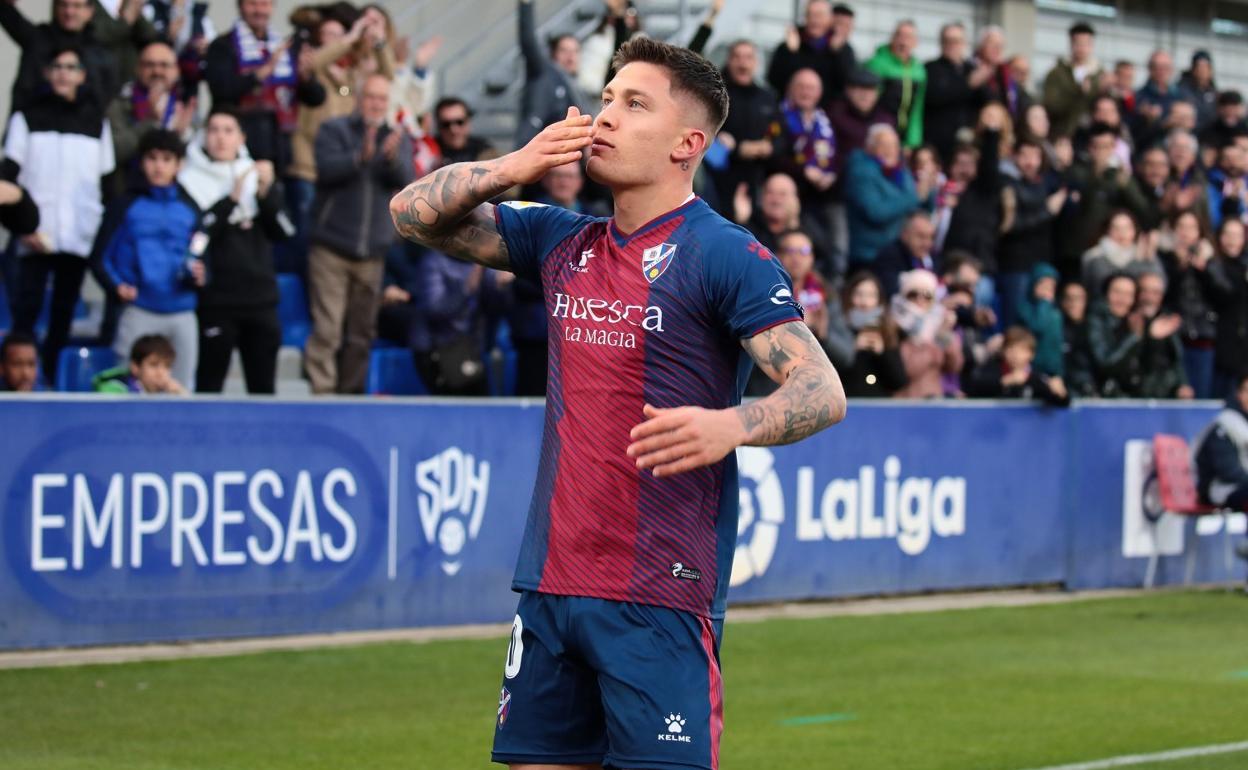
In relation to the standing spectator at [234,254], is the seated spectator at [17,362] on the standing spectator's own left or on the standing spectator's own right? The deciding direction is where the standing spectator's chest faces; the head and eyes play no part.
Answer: on the standing spectator's own right

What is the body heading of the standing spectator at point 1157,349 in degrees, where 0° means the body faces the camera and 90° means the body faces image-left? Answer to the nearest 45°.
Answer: approximately 45°

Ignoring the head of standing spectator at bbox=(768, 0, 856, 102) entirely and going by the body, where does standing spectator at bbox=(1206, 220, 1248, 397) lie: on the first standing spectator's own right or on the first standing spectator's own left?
on the first standing spectator's own left

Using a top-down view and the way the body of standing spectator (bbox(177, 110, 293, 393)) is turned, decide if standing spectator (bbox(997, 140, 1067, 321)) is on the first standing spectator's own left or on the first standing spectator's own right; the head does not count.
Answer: on the first standing spectator's own left

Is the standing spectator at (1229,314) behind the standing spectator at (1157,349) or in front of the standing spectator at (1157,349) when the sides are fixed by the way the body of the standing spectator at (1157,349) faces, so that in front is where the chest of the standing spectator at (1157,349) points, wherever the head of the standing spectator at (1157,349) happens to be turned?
behind

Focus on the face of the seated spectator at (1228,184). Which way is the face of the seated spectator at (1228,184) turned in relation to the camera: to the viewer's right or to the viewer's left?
to the viewer's left
